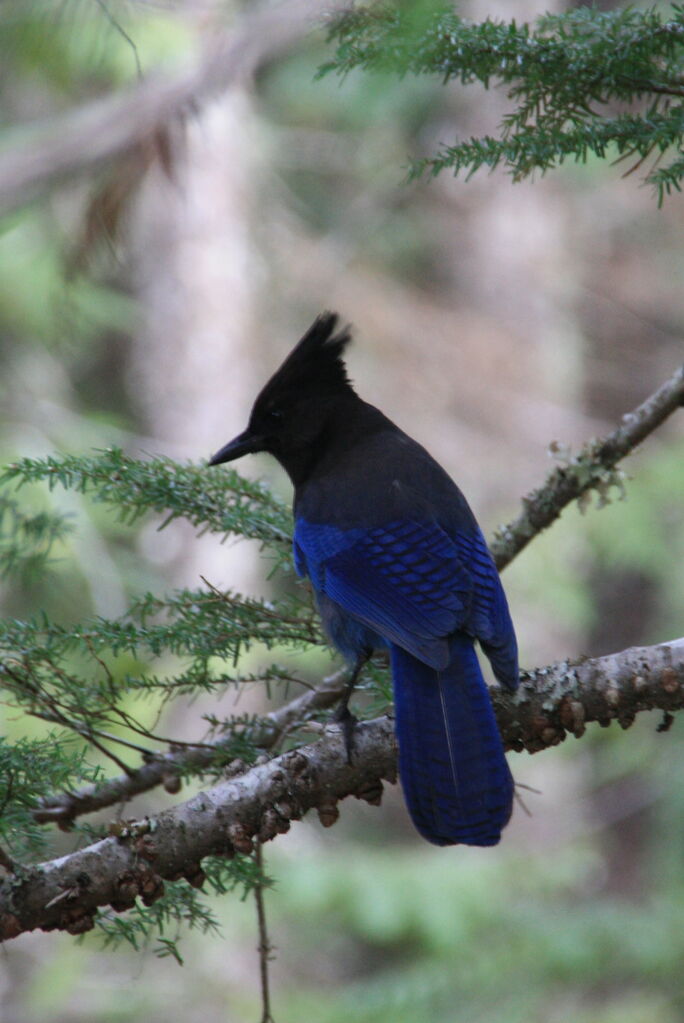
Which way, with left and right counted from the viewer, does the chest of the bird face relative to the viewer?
facing away from the viewer and to the left of the viewer

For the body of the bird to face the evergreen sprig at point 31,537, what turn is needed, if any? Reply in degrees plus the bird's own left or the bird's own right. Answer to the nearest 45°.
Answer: approximately 45° to the bird's own left
